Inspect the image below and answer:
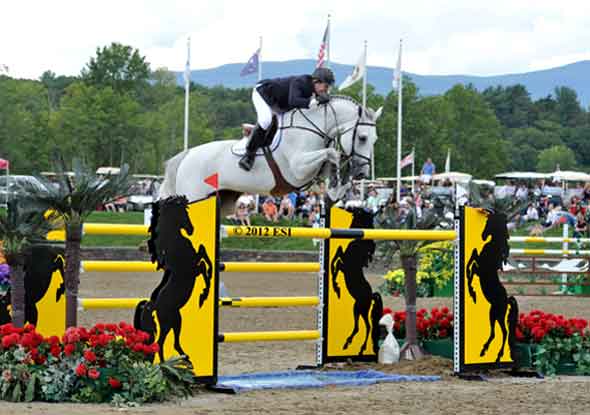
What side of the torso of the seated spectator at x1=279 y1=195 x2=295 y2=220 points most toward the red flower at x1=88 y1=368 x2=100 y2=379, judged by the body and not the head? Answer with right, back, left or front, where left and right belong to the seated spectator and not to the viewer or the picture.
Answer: front

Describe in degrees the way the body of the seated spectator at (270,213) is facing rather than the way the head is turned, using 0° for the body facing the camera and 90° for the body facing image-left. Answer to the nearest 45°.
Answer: approximately 0°

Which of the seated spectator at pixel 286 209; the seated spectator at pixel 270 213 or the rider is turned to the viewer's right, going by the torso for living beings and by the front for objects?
the rider

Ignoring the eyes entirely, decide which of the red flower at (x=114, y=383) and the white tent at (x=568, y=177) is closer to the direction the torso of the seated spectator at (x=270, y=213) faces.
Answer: the red flower

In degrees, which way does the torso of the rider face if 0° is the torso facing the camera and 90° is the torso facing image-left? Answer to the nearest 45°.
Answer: approximately 270°

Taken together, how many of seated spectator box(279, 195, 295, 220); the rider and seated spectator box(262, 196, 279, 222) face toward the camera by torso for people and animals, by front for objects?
2

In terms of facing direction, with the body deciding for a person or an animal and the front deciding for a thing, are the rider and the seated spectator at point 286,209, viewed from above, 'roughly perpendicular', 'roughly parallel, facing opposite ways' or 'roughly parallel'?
roughly perpendicular

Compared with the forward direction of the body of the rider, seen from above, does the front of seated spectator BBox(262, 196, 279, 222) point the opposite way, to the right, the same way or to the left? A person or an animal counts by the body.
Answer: to the right

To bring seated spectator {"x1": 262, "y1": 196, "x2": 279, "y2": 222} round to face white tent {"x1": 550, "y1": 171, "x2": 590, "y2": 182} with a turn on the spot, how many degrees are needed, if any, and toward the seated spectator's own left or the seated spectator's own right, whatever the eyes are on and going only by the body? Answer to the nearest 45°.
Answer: approximately 135° to the seated spectator's own left

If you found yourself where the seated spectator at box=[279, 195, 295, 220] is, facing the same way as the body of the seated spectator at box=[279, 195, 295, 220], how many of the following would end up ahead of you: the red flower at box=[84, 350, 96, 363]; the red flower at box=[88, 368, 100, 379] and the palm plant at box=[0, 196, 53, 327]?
3

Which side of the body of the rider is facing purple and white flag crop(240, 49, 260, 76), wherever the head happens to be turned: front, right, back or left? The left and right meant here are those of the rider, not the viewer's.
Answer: left

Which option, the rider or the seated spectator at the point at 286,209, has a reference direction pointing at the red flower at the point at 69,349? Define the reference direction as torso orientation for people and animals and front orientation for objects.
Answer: the seated spectator
